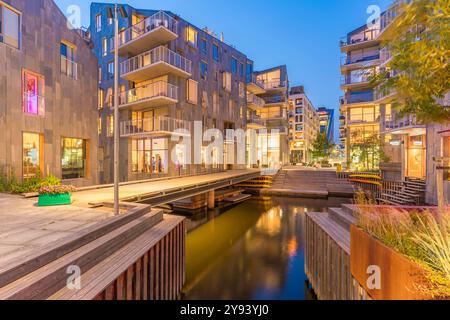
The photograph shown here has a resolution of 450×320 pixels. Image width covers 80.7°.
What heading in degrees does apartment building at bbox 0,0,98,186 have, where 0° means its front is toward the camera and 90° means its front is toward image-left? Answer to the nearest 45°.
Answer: approximately 315°

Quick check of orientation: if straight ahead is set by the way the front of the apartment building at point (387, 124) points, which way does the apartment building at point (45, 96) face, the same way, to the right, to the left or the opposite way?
the opposite way

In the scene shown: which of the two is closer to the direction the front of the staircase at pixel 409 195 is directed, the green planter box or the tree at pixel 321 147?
the green planter box

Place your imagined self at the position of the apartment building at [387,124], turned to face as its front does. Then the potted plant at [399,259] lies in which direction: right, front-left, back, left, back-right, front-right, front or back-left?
front-left

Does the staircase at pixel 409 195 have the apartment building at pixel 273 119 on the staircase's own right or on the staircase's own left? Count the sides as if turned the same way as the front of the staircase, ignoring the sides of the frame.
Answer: on the staircase's own right

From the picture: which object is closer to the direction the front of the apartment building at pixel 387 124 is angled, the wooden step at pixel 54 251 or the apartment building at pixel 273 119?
the wooden step

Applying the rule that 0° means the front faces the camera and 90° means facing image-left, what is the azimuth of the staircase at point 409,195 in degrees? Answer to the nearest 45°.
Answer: approximately 45°

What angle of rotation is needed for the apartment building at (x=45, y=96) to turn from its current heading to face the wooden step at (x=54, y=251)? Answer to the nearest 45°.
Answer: approximately 45° to its right

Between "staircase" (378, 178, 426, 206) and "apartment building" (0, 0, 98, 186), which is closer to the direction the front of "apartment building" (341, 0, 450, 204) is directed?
the apartment building

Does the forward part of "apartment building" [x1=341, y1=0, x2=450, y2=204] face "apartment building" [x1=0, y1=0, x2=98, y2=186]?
yes

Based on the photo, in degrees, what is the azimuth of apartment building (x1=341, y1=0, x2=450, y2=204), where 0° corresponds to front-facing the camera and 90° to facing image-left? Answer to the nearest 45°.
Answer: approximately 45°
